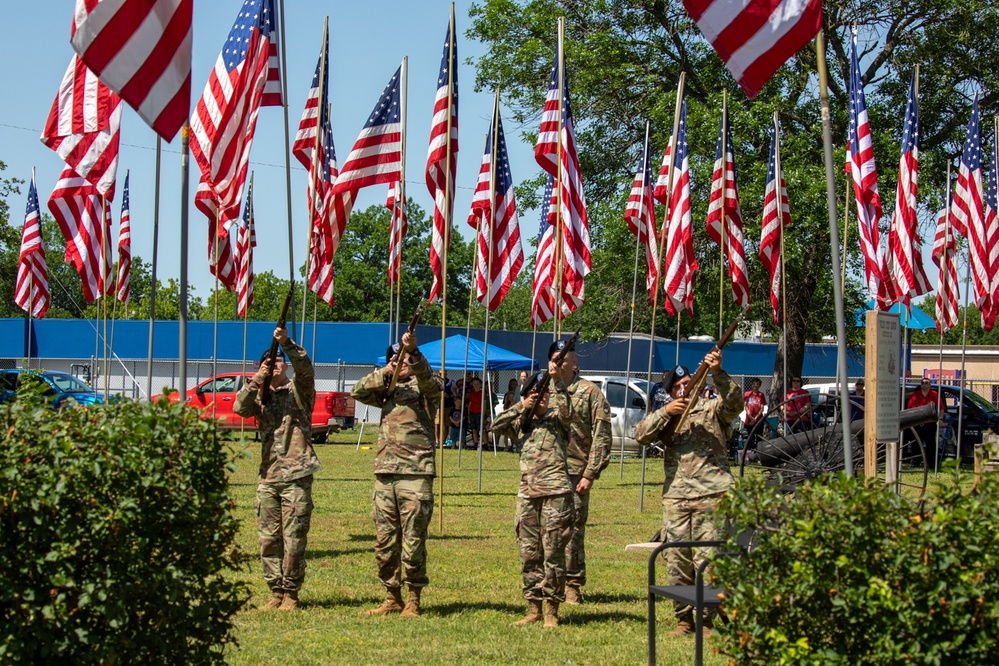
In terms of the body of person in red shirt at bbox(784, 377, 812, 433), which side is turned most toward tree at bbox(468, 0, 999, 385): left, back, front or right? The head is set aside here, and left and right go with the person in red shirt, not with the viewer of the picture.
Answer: back

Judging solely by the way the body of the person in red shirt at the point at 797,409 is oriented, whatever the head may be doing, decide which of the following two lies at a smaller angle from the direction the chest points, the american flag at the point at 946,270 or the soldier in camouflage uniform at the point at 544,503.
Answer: the soldier in camouflage uniform

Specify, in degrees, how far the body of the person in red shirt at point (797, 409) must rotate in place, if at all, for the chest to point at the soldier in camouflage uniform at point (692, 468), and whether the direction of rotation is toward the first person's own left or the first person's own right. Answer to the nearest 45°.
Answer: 0° — they already face them

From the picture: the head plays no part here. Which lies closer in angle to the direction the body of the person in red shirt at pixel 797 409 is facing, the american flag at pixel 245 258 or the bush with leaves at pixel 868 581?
the bush with leaves

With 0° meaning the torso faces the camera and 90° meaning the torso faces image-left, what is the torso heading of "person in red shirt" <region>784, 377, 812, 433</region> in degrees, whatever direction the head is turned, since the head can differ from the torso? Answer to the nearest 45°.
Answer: approximately 0°

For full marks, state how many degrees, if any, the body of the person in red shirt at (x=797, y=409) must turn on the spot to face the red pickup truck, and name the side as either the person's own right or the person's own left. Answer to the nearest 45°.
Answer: approximately 135° to the person's own right

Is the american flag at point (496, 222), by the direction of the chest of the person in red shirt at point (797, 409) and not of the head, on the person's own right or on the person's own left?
on the person's own right

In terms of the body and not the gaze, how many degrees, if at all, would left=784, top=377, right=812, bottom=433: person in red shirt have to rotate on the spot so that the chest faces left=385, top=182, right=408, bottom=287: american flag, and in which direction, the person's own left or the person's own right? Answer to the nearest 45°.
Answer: approximately 90° to the person's own right
